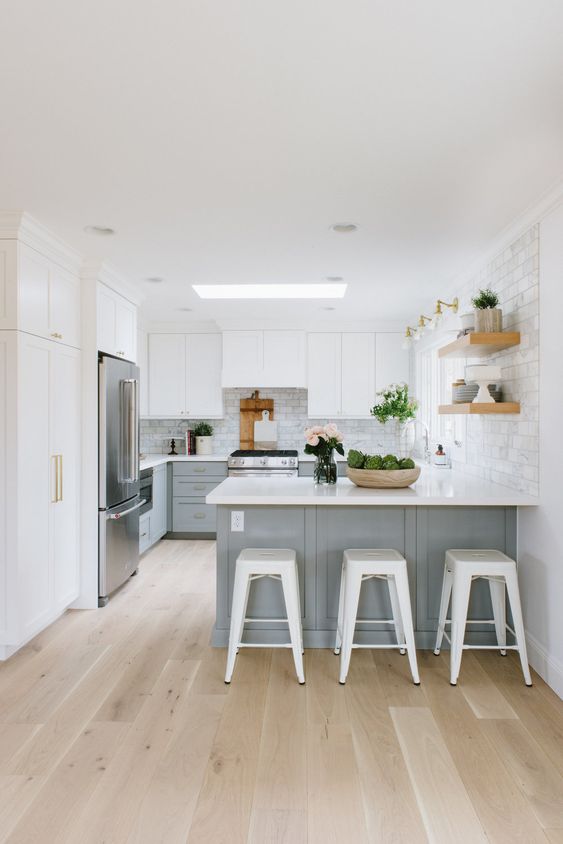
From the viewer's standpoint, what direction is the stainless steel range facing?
toward the camera

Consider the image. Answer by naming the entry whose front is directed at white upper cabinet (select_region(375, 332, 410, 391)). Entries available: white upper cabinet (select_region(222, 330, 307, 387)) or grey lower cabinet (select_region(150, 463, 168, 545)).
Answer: the grey lower cabinet

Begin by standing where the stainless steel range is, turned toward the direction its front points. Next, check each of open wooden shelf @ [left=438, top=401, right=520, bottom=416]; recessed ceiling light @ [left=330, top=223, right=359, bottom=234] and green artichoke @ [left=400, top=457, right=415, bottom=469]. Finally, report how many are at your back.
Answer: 0

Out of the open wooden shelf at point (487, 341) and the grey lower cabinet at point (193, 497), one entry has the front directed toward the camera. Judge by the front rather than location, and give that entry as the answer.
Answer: the grey lower cabinet

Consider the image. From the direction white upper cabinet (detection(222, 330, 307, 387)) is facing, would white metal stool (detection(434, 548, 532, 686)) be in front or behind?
in front

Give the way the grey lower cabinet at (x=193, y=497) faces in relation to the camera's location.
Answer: facing the viewer

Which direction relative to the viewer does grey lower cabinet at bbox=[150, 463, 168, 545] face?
to the viewer's right

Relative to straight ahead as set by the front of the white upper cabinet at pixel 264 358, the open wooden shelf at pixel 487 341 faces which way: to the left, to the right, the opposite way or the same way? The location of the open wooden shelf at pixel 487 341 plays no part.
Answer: to the right

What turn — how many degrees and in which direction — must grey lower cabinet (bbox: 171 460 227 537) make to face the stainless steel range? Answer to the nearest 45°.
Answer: approximately 90° to its left

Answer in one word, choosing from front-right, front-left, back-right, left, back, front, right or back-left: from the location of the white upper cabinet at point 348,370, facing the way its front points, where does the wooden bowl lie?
front

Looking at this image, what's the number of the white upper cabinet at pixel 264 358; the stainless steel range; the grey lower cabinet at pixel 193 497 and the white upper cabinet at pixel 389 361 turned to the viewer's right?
0

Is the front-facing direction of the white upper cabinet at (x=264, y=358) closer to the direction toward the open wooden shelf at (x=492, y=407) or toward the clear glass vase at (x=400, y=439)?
the open wooden shelf

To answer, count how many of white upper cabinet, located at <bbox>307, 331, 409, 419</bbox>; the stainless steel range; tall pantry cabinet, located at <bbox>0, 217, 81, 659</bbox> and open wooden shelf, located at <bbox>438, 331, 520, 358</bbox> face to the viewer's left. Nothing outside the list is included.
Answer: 1

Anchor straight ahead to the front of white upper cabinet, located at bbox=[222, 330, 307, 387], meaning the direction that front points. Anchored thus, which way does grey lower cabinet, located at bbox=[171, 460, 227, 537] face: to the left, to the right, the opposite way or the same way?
the same way

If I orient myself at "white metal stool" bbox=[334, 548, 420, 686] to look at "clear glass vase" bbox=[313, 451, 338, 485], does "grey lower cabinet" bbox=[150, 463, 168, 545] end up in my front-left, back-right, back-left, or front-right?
front-left

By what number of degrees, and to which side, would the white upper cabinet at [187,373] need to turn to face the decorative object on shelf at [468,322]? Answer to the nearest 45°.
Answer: approximately 45° to its left

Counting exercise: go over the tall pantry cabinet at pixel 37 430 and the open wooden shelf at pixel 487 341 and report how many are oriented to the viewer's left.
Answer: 1
